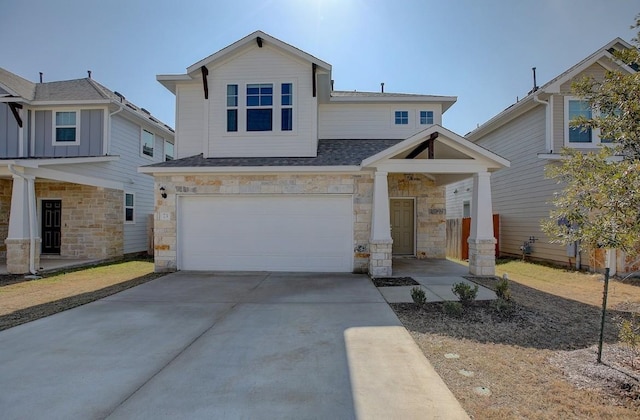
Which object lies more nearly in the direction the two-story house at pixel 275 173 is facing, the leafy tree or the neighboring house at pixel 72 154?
the leafy tree

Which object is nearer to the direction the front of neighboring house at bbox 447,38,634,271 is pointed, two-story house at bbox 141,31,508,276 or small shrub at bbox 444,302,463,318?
the small shrub

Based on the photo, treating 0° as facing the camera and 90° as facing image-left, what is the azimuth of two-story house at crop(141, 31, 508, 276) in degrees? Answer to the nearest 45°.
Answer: approximately 0°

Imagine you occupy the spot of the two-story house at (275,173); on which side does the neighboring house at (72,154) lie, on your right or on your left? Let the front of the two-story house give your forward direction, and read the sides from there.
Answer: on your right

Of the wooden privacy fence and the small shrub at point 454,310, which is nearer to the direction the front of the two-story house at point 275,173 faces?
the small shrub

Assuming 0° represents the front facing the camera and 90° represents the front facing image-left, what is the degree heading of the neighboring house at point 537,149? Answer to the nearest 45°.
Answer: approximately 315°

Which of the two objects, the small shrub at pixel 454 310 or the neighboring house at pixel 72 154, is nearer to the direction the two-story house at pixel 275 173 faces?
the small shrub

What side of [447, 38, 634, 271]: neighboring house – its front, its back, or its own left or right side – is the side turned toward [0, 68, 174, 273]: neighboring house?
right

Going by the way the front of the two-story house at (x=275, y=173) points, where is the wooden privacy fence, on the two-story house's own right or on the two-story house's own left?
on the two-story house's own left

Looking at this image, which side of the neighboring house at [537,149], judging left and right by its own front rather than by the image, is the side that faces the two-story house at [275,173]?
right

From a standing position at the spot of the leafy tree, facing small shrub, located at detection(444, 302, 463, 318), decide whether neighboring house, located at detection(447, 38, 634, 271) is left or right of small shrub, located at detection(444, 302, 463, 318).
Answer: right
